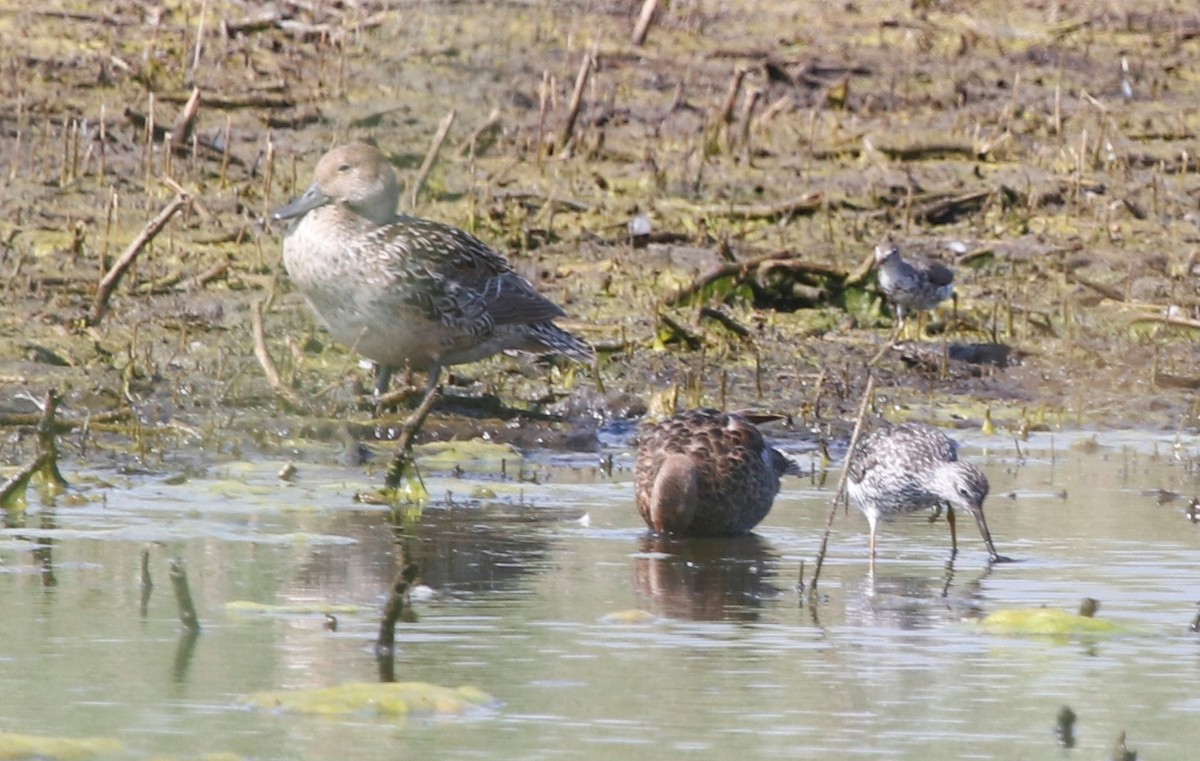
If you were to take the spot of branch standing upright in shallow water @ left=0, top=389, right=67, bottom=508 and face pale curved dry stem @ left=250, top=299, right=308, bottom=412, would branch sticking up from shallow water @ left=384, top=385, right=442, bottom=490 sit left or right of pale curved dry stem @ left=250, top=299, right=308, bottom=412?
right

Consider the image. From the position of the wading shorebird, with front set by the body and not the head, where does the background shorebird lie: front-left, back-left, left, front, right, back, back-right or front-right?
back-left

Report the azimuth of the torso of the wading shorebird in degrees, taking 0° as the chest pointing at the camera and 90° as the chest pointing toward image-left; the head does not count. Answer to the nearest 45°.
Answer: approximately 315°

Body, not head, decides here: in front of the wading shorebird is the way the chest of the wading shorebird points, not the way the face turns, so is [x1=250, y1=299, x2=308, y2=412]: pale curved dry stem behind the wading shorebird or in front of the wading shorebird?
behind

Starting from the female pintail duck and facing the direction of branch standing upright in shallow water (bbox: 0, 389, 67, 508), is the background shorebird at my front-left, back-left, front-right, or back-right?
back-left
